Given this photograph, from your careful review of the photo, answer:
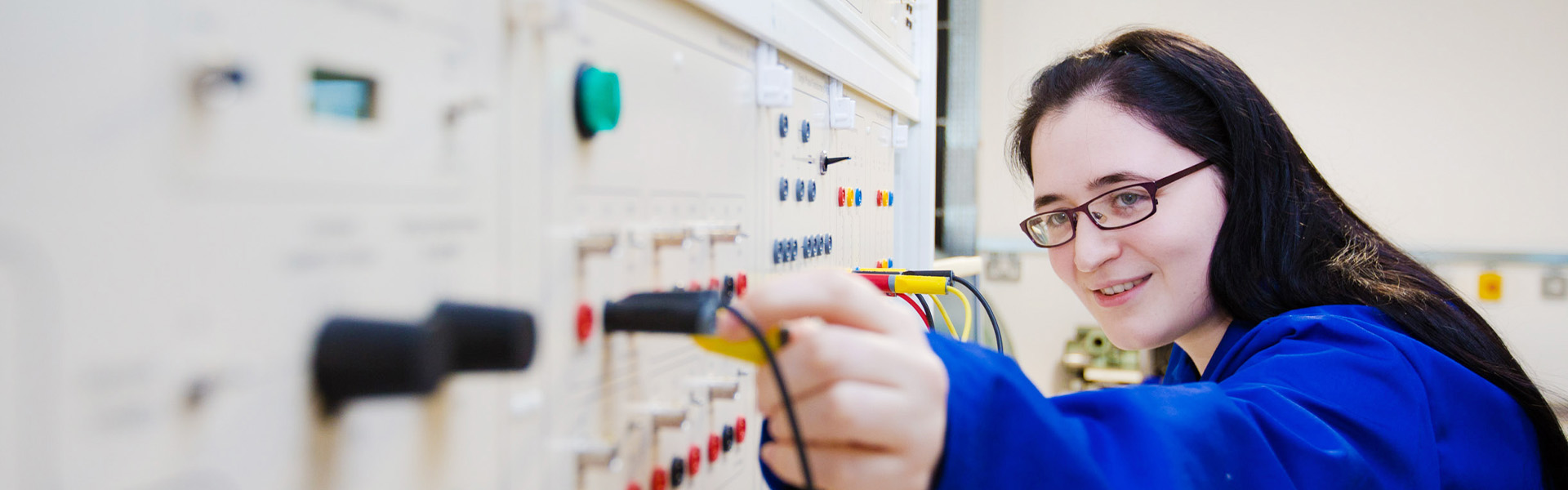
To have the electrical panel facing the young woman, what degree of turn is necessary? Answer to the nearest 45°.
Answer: approximately 45° to its left

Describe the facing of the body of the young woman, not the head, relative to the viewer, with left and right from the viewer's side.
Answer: facing the viewer and to the left of the viewer

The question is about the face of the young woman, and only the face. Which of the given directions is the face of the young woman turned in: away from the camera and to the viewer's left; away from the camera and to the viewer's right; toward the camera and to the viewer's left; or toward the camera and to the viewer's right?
toward the camera and to the viewer's left

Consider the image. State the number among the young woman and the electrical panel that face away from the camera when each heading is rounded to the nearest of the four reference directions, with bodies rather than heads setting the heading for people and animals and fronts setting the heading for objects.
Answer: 0

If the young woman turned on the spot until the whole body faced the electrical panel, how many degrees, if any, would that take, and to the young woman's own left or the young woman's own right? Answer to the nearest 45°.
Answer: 0° — they already face it

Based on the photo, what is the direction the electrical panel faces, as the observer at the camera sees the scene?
facing the viewer and to the right of the viewer
